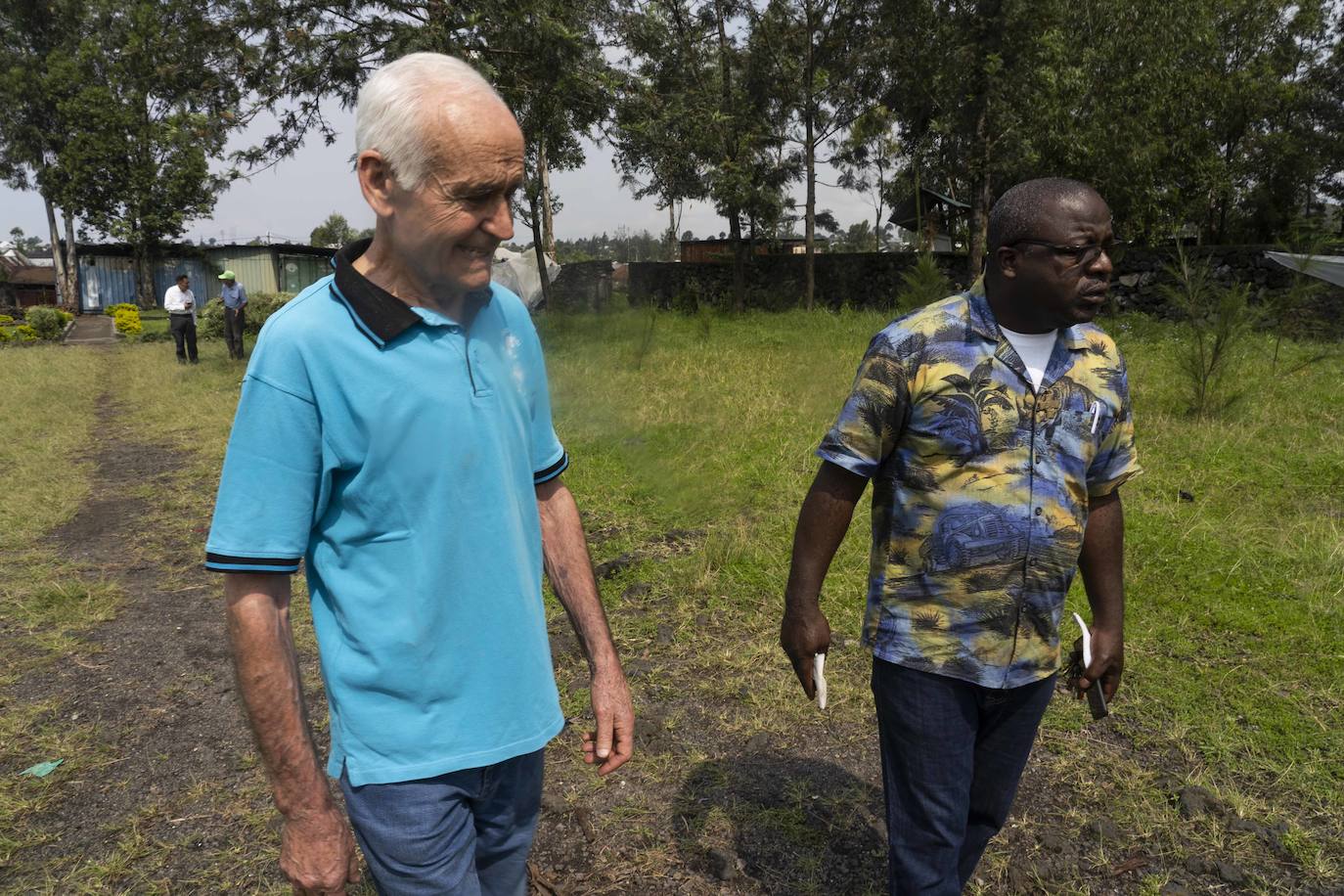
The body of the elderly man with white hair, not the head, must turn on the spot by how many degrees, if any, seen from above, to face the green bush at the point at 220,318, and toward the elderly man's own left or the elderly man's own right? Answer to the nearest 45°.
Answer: approximately 135° to the elderly man's own left

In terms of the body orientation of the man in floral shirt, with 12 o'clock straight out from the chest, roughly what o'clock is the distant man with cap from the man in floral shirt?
The distant man with cap is roughly at 6 o'clock from the man in floral shirt.

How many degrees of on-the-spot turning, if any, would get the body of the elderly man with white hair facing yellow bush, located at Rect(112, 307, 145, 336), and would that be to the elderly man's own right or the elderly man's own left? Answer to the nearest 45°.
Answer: approximately 135° to the elderly man's own left

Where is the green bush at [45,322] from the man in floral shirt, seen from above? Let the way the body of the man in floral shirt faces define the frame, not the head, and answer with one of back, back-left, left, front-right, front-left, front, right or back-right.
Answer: back

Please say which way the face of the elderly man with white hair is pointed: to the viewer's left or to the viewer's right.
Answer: to the viewer's right

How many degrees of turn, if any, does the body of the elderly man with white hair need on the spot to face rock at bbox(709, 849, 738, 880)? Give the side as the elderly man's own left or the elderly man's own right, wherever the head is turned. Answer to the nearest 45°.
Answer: approximately 90° to the elderly man's own left

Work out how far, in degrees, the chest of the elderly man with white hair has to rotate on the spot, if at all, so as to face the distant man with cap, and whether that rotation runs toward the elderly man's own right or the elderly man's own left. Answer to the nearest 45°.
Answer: approximately 135° to the elderly man's own left

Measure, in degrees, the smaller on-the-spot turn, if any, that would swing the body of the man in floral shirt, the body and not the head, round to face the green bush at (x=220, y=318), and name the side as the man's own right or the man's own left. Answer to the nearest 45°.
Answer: approximately 180°

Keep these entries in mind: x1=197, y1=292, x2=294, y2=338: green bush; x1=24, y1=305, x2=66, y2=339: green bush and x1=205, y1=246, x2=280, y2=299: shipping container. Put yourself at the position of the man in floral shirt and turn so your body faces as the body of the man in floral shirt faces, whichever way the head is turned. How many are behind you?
3

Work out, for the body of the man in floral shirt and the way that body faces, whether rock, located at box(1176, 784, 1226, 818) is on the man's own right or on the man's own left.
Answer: on the man's own left
